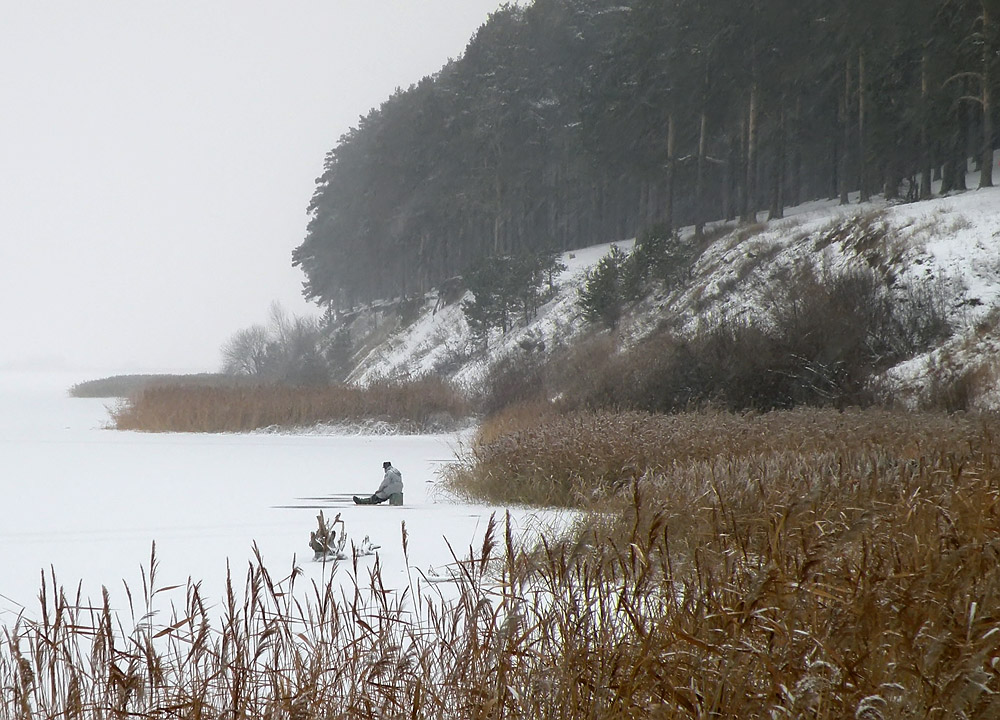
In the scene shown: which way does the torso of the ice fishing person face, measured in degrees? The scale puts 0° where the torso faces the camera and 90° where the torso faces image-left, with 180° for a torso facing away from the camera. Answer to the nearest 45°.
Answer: approximately 90°
